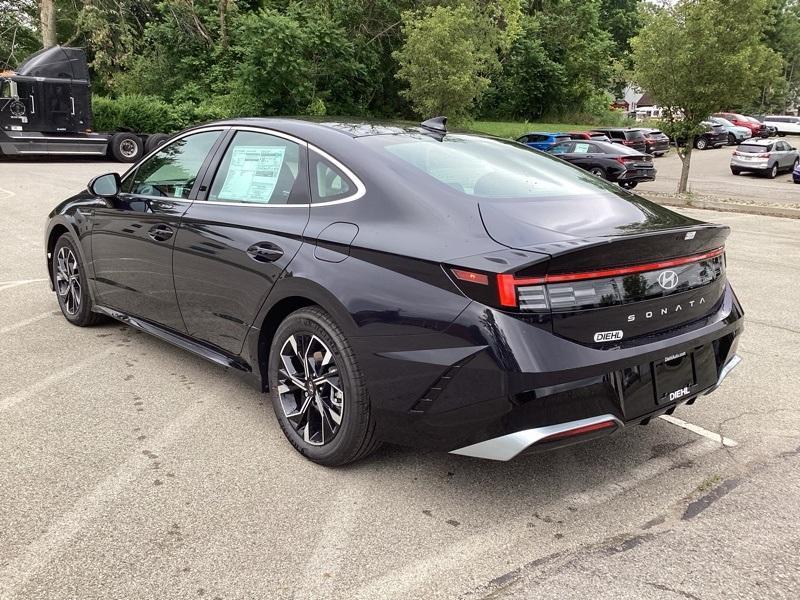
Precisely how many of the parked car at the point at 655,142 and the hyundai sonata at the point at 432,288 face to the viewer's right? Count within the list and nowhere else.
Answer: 0

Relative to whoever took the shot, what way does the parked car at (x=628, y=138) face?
facing away from the viewer and to the left of the viewer

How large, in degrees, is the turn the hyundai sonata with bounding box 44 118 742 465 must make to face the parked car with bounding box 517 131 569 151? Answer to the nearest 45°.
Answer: approximately 45° to its right

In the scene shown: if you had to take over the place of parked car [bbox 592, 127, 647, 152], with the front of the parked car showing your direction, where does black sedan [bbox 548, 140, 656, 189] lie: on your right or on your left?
on your left

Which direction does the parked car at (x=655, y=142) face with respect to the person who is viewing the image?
facing away from the viewer and to the left of the viewer

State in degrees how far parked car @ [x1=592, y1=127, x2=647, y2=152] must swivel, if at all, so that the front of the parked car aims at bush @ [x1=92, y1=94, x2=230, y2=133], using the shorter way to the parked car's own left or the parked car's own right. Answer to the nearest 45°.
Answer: approximately 90° to the parked car's own left

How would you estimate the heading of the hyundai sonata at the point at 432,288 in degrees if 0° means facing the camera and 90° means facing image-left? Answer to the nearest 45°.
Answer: approximately 135°

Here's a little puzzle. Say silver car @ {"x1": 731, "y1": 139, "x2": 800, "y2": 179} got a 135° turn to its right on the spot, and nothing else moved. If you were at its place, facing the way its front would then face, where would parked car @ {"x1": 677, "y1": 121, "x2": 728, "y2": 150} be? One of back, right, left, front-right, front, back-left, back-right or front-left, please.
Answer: back

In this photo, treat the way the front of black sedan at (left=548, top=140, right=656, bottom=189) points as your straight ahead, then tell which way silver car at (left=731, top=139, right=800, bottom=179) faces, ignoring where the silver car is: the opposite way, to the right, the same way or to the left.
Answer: to the right

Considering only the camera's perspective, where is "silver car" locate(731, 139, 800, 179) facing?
facing away from the viewer and to the right of the viewer

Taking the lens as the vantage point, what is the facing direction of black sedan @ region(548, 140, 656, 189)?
facing away from the viewer and to the left of the viewer
